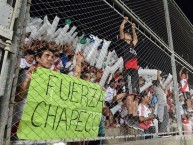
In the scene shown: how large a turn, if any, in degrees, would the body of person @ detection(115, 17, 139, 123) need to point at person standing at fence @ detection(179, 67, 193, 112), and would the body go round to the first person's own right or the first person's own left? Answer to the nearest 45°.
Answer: approximately 90° to the first person's own left

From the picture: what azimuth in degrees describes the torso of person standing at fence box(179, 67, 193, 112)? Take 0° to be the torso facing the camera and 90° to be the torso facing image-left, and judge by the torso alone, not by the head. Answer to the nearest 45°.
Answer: approximately 45°

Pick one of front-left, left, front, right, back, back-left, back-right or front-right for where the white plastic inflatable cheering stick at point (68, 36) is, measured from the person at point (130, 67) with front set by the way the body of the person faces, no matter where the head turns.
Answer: back-right

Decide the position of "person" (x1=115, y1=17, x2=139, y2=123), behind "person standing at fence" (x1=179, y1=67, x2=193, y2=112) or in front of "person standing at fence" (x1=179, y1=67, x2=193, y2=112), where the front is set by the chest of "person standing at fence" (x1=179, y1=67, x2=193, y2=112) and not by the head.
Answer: in front

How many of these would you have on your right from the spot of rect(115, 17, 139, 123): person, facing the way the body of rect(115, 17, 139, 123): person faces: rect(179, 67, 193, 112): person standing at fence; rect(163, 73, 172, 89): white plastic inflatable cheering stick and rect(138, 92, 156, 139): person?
0

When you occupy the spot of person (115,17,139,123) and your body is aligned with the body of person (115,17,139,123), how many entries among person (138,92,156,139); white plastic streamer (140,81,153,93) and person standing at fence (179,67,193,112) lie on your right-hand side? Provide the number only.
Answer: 0

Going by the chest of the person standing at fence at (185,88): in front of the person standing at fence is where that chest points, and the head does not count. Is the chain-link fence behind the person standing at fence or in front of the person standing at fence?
in front

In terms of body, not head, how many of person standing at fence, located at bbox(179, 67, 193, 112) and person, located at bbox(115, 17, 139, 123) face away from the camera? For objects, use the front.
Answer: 0

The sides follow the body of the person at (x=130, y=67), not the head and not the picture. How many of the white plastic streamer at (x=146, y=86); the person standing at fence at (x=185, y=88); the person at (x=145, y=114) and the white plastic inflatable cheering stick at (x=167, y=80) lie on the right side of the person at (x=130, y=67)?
0

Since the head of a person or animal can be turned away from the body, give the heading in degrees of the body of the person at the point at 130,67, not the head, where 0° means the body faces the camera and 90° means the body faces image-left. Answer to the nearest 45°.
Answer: approximately 315°
